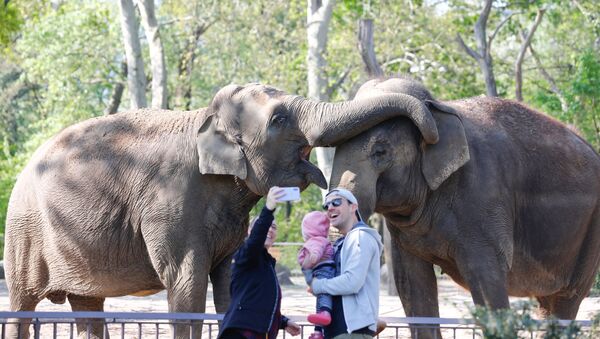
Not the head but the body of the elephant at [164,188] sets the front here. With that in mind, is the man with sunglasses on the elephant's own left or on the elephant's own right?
on the elephant's own right

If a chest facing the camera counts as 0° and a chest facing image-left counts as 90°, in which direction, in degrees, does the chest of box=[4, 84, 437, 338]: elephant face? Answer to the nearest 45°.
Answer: approximately 270°

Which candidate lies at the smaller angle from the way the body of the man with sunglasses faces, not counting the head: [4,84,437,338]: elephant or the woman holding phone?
the woman holding phone

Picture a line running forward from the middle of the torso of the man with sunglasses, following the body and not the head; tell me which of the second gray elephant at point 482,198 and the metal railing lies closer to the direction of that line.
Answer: the metal railing

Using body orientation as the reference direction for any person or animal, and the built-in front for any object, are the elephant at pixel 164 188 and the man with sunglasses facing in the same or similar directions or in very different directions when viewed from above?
very different directions

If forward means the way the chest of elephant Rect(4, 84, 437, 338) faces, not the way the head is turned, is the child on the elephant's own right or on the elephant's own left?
on the elephant's own right

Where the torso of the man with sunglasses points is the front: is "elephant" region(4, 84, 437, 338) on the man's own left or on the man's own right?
on the man's own right
